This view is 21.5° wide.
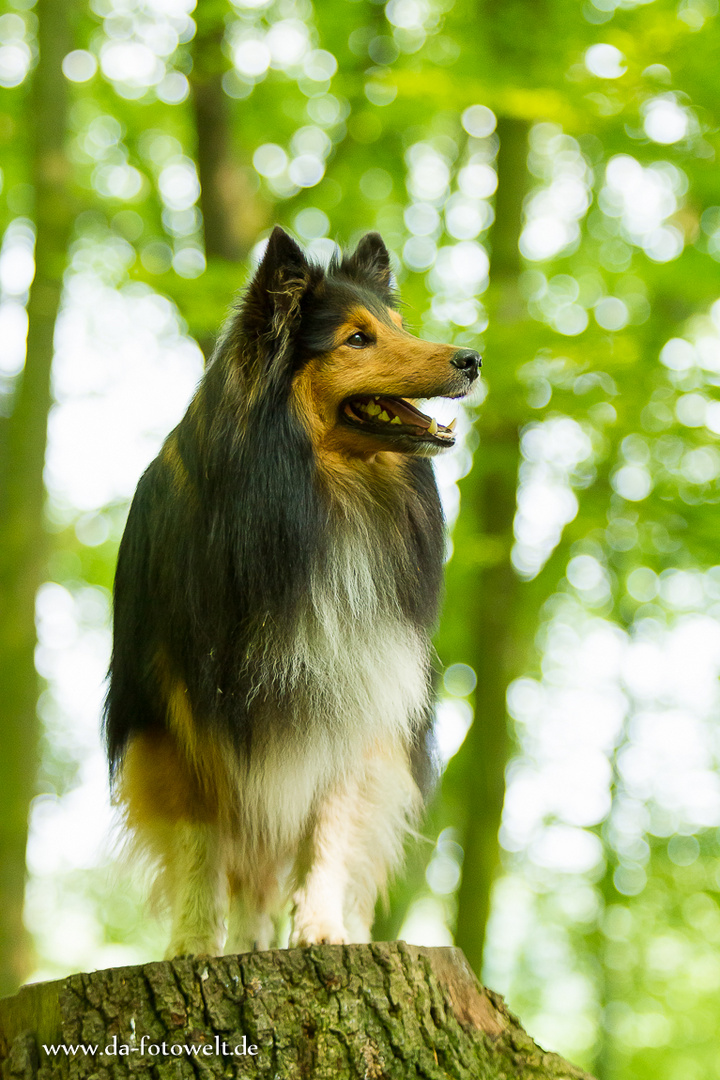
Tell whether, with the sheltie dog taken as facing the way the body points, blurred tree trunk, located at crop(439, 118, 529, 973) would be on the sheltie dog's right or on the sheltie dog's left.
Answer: on the sheltie dog's left

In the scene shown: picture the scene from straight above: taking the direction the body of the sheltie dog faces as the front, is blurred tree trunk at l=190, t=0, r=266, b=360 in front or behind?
behind

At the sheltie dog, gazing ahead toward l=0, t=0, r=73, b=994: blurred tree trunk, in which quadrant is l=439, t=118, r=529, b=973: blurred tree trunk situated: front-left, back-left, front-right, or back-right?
front-right

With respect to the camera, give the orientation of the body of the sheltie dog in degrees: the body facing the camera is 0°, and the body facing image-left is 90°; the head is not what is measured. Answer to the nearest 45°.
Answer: approximately 315°

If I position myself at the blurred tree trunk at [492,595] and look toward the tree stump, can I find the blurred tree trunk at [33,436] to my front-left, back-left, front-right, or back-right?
front-right
